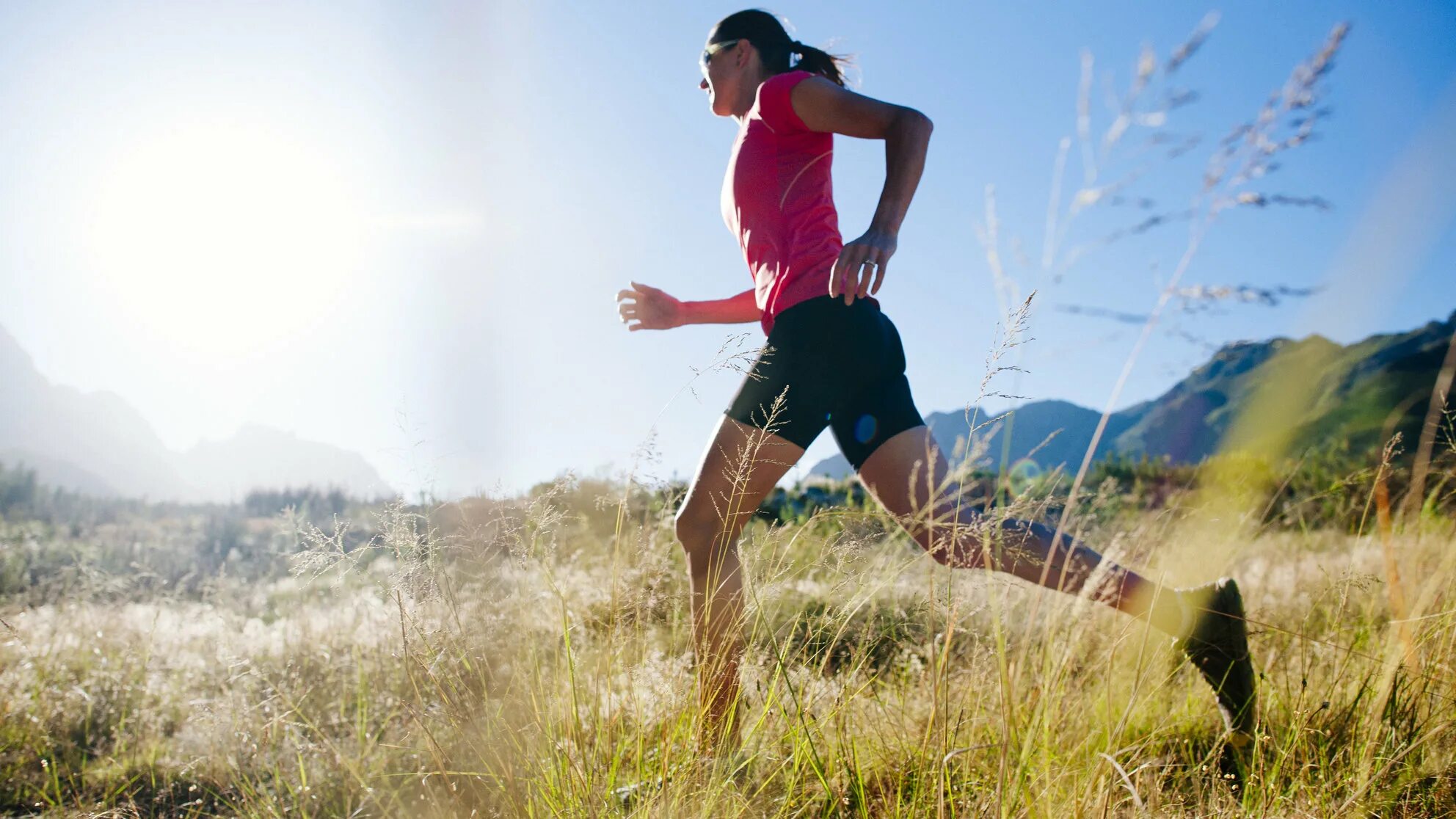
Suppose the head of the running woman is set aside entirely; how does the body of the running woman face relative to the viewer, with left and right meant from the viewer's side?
facing to the left of the viewer

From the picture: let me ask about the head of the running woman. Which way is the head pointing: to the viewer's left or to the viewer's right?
to the viewer's left
